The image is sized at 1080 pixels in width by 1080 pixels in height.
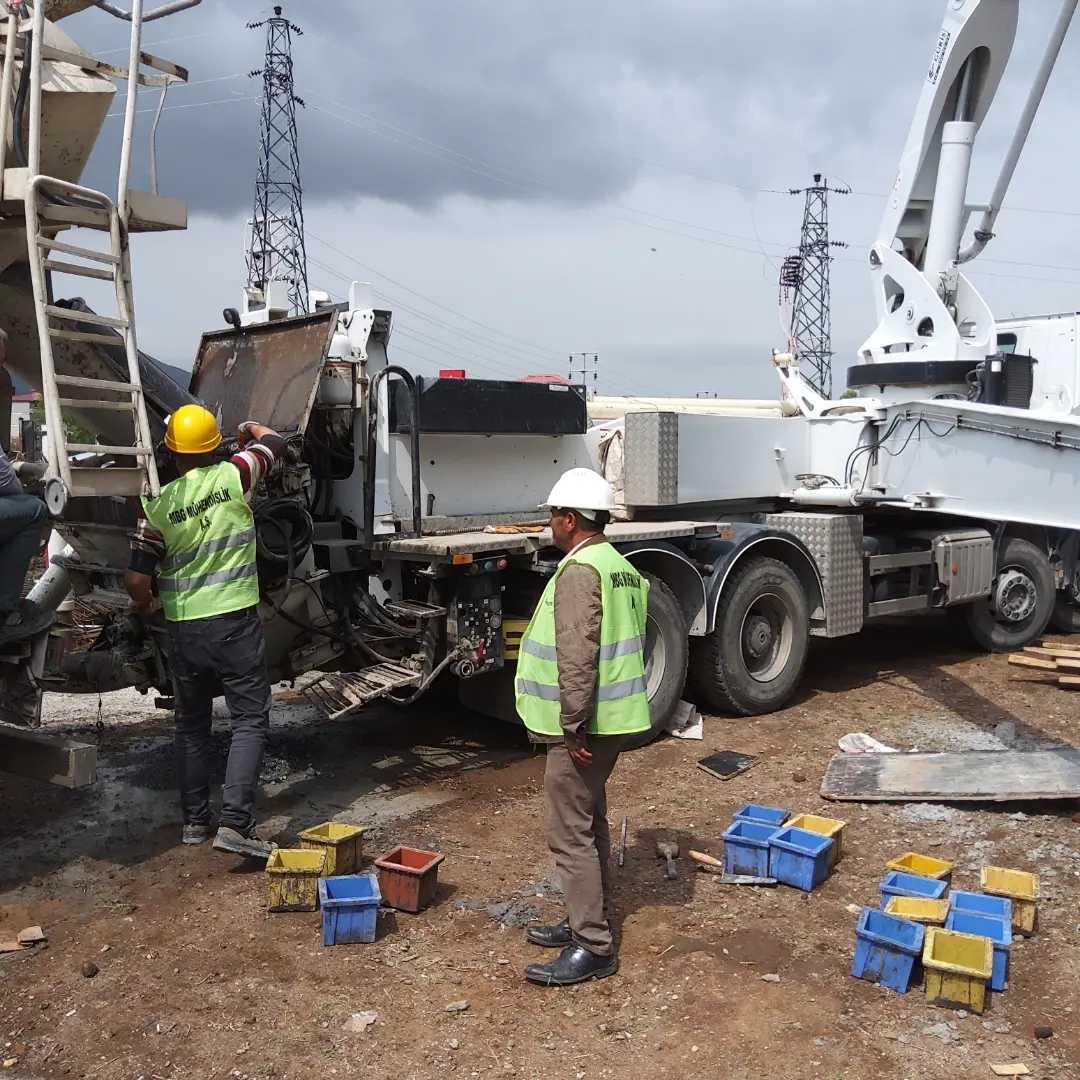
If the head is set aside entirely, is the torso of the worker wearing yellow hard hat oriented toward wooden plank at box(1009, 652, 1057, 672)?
no

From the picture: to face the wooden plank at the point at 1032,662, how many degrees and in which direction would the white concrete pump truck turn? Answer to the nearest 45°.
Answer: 0° — it already faces it

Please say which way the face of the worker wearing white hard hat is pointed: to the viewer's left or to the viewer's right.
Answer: to the viewer's left

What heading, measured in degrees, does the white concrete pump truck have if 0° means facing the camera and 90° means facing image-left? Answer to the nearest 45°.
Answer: approximately 225°

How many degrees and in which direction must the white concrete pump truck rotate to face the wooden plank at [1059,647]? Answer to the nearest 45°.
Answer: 0° — it already faces it

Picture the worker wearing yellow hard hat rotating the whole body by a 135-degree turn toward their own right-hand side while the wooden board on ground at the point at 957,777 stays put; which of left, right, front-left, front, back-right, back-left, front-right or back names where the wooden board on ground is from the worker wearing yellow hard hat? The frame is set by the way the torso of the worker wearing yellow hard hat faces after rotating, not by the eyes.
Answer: front-left

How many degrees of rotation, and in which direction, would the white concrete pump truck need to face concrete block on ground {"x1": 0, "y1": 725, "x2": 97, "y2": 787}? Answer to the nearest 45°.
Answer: approximately 180°

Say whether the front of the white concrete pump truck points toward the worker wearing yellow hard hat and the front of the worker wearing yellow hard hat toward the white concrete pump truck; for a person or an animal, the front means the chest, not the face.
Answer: no

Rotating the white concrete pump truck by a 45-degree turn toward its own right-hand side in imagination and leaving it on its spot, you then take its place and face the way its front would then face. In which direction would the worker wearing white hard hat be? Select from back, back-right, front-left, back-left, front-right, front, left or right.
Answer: right

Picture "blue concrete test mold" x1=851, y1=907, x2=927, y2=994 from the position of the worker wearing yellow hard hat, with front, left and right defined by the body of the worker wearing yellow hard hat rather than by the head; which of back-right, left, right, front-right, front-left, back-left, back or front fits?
back-right

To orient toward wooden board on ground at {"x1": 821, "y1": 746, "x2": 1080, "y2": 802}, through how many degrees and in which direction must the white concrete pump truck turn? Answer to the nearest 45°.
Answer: approximately 90° to its right

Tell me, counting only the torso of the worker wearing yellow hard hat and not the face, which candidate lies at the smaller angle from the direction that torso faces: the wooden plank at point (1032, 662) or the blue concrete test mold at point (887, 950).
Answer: the wooden plank

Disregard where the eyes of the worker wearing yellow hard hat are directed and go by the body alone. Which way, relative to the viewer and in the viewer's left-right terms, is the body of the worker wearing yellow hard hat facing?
facing away from the viewer
